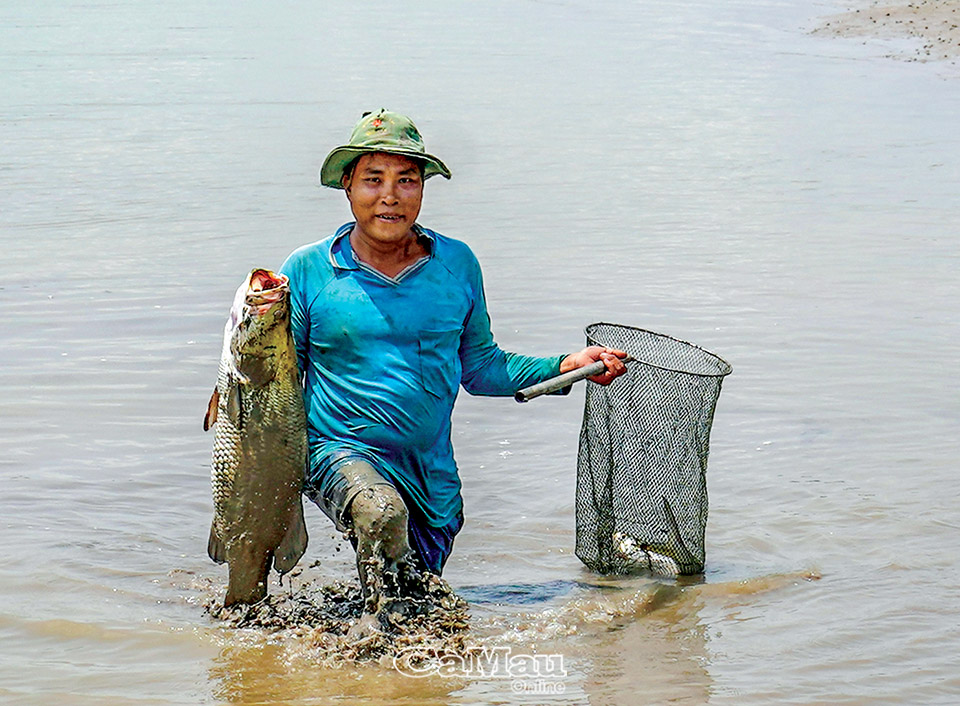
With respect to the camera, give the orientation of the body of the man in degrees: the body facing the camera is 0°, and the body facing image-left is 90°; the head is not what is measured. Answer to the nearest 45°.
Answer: approximately 0°
